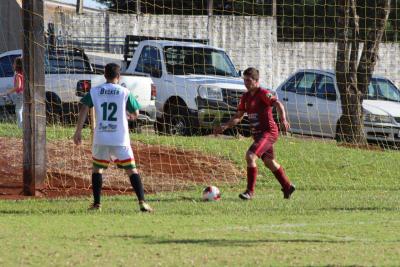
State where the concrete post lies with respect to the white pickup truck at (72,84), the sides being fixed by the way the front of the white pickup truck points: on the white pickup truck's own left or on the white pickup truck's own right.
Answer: on the white pickup truck's own left

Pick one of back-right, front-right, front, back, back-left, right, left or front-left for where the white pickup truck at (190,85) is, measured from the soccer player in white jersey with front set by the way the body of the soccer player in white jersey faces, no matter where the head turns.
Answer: front

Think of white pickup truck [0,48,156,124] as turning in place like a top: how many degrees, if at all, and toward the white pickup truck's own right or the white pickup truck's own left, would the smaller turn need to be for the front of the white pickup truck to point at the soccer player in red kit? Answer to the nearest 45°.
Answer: approximately 135° to the white pickup truck's own left

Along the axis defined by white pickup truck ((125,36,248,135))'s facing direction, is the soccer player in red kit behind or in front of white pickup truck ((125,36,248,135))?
in front

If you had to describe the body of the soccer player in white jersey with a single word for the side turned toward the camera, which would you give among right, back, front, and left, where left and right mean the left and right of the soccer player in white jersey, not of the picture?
back

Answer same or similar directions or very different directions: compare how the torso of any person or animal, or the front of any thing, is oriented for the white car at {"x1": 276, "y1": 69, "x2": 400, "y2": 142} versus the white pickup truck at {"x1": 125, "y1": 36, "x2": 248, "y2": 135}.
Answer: same or similar directions

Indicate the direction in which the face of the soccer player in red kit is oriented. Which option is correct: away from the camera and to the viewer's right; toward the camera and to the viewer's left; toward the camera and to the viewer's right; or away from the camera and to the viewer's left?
toward the camera and to the viewer's left

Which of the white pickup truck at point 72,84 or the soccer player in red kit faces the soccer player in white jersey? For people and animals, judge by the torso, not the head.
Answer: the soccer player in red kit

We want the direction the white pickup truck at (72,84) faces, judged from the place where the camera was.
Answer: facing away from the viewer and to the left of the viewer

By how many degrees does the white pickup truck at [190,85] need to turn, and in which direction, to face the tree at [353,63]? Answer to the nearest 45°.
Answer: approximately 45° to its left

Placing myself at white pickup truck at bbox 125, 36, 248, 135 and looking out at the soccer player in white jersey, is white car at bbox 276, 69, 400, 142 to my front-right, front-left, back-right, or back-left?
back-left

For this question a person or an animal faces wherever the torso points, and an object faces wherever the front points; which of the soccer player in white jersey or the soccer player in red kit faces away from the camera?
the soccer player in white jersey

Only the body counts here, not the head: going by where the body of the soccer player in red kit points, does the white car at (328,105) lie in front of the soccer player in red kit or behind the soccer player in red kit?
behind

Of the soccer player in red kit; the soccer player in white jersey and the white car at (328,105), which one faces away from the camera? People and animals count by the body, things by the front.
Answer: the soccer player in white jersey

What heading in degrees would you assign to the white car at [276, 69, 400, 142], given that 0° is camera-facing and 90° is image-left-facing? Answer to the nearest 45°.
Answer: approximately 315°

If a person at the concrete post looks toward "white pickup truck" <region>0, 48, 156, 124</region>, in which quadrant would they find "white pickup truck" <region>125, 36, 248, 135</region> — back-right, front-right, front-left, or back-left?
front-right

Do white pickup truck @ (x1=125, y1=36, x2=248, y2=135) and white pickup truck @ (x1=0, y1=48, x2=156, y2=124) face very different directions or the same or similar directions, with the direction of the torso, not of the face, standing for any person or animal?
very different directions

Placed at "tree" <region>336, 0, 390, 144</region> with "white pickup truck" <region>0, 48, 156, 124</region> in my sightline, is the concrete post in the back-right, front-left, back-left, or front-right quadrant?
front-left

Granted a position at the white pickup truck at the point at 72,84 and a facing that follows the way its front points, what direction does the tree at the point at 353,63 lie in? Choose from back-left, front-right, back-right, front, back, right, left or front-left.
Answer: back-right

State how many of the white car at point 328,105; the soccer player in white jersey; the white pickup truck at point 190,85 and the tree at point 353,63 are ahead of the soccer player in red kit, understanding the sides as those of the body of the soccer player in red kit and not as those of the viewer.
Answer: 1
